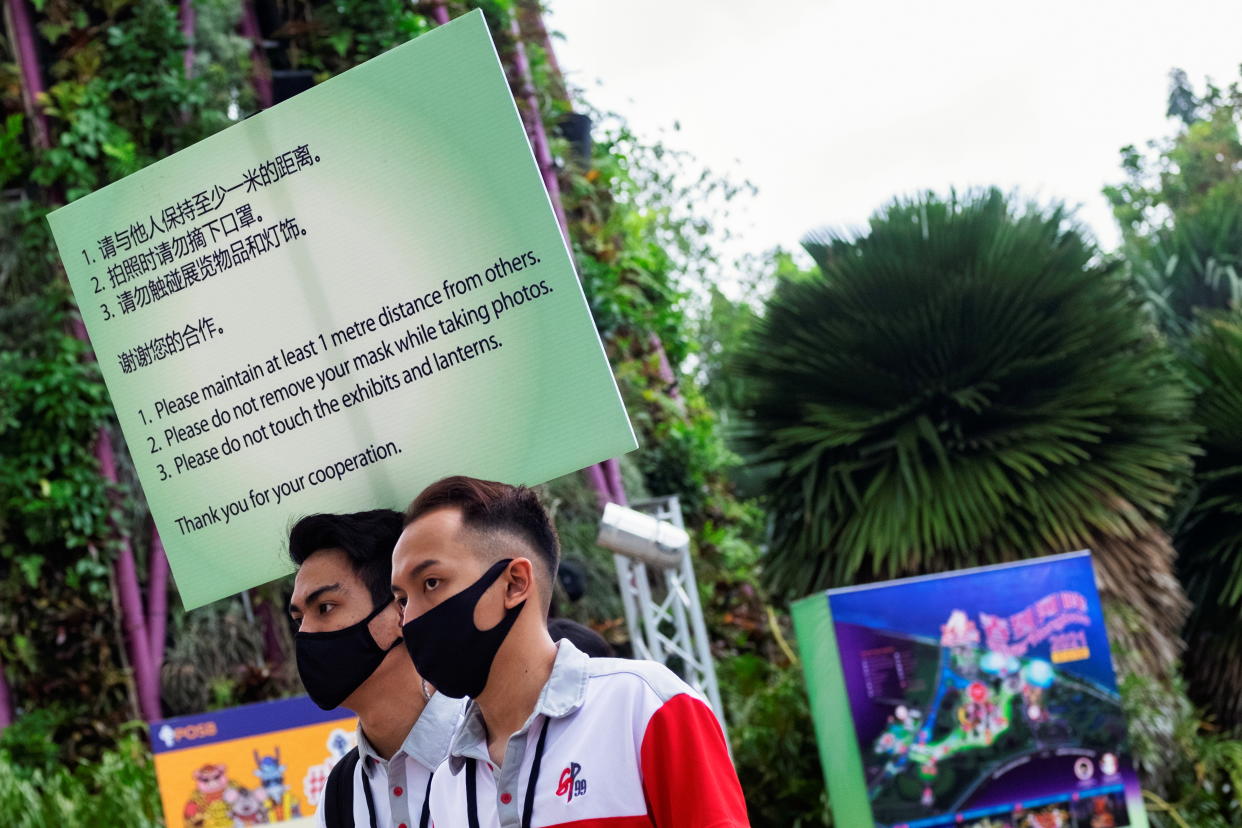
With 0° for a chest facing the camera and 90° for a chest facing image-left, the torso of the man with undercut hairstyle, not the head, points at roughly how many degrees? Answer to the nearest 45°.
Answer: approximately 45°

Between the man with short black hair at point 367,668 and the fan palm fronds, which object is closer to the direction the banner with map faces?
the man with short black hair

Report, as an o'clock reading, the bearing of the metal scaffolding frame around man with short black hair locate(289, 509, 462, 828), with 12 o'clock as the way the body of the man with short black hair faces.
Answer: The metal scaffolding frame is roughly at 5 o'clock from the man with short black hair.

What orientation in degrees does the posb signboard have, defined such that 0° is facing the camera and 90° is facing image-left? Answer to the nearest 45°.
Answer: approximately 0°

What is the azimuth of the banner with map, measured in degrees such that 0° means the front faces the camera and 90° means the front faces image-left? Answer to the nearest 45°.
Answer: approximately 0°

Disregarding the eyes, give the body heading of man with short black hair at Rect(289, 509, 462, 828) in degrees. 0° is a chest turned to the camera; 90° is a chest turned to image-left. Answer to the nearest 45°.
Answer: approximately 45°

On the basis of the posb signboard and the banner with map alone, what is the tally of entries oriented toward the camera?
2

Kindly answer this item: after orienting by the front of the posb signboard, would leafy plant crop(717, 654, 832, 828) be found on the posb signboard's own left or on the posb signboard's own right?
on the posb signboard's own left
